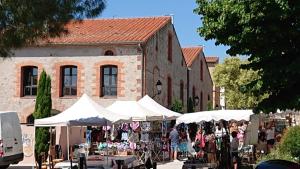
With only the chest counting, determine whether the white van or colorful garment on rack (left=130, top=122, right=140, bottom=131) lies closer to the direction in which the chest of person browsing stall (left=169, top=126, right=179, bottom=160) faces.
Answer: the colorful garment on rack

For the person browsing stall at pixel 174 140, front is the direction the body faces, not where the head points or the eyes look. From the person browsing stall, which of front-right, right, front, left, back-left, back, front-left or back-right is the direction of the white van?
back-left

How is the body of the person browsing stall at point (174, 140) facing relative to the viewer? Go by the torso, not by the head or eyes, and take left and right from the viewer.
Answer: facing away from the viewer

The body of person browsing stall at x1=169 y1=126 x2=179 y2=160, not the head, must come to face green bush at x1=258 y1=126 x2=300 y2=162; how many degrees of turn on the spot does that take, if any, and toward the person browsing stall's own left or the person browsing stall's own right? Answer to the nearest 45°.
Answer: approximately 135° to the person browsing stall's own right

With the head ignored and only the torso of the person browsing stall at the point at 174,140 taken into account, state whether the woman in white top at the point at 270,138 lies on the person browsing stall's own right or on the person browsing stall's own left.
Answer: on the person browsing stall's own right

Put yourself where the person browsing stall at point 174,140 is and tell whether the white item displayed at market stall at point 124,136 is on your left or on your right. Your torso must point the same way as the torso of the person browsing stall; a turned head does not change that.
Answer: on your left

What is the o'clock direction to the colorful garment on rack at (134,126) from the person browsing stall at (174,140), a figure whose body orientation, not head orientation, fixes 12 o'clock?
The colorful garment on rack is roughly at 10 o'clock from the person browsing stall.
